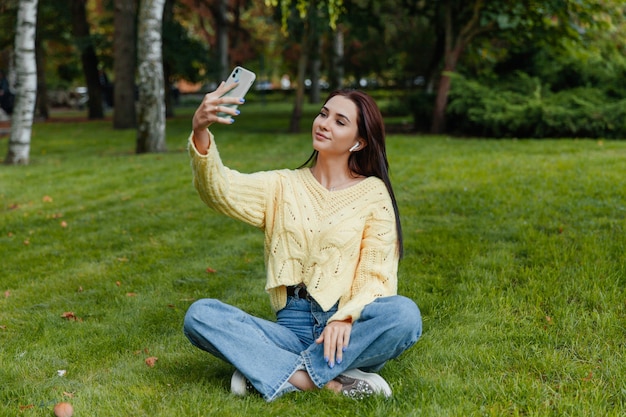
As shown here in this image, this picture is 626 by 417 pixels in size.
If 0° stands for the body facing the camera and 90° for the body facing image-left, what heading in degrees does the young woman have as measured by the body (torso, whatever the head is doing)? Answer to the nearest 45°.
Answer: approximately 0°

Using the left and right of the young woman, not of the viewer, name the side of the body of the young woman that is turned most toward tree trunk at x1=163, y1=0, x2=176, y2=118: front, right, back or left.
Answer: back

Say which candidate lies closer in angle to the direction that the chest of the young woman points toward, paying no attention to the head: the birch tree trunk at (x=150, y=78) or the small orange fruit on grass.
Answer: the small orange fruit on grass

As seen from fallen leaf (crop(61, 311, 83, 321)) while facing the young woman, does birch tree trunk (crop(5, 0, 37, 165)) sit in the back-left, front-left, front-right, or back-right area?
back-left

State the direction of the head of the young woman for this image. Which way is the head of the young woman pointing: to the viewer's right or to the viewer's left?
to the viewer's left

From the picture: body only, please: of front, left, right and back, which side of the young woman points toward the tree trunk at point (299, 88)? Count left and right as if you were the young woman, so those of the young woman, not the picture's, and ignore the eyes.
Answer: back

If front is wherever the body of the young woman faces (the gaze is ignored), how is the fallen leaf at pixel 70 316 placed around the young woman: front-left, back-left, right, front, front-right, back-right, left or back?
back-right

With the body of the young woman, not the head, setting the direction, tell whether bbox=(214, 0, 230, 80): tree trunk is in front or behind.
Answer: behind

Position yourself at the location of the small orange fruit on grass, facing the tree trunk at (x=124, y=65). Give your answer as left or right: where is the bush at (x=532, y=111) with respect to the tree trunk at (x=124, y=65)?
right

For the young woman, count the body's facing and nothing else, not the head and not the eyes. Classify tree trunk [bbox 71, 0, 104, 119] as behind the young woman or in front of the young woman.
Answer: behind

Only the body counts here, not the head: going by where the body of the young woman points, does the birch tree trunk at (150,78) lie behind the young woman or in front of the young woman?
behind

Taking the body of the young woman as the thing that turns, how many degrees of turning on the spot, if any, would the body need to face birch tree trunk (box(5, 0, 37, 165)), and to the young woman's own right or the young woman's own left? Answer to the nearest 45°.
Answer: approximately 135° to the young woman's own right

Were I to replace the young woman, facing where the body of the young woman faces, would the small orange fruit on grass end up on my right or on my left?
on my right

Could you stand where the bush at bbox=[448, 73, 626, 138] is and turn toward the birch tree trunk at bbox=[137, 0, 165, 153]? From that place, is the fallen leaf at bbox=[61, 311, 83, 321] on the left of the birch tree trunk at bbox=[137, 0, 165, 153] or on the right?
left
